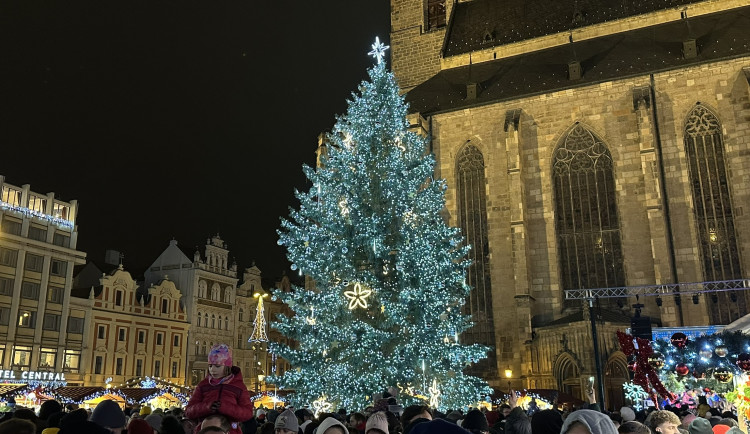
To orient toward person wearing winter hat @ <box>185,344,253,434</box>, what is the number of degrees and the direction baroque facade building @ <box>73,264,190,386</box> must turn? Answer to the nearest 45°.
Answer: approximately 45° to its right

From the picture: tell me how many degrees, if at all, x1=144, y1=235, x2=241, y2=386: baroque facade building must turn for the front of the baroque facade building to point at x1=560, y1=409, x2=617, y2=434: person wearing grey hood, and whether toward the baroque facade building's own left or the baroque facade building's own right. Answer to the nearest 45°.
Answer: approximately 45° to the baroque facade building's own right

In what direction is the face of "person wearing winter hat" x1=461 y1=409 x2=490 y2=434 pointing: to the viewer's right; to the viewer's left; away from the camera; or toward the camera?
away from the camera

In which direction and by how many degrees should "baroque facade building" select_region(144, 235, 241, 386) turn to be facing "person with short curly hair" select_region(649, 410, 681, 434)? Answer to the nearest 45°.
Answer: approximately 45° to its right

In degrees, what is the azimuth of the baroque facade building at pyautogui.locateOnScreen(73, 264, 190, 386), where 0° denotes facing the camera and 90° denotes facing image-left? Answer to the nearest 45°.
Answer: approximately 315°

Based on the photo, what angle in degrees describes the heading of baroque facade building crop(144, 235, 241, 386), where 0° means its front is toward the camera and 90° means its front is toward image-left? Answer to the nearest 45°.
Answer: approximately 315°

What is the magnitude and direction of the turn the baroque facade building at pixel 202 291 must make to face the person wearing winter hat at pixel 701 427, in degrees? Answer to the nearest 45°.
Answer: approximately 45° to its right
